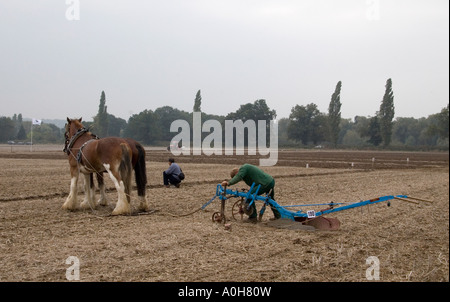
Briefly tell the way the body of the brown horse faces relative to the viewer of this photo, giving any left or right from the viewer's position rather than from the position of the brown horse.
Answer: facing away from the viewer and to the left of the viewer

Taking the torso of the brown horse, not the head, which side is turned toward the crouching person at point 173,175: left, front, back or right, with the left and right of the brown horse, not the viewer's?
right
